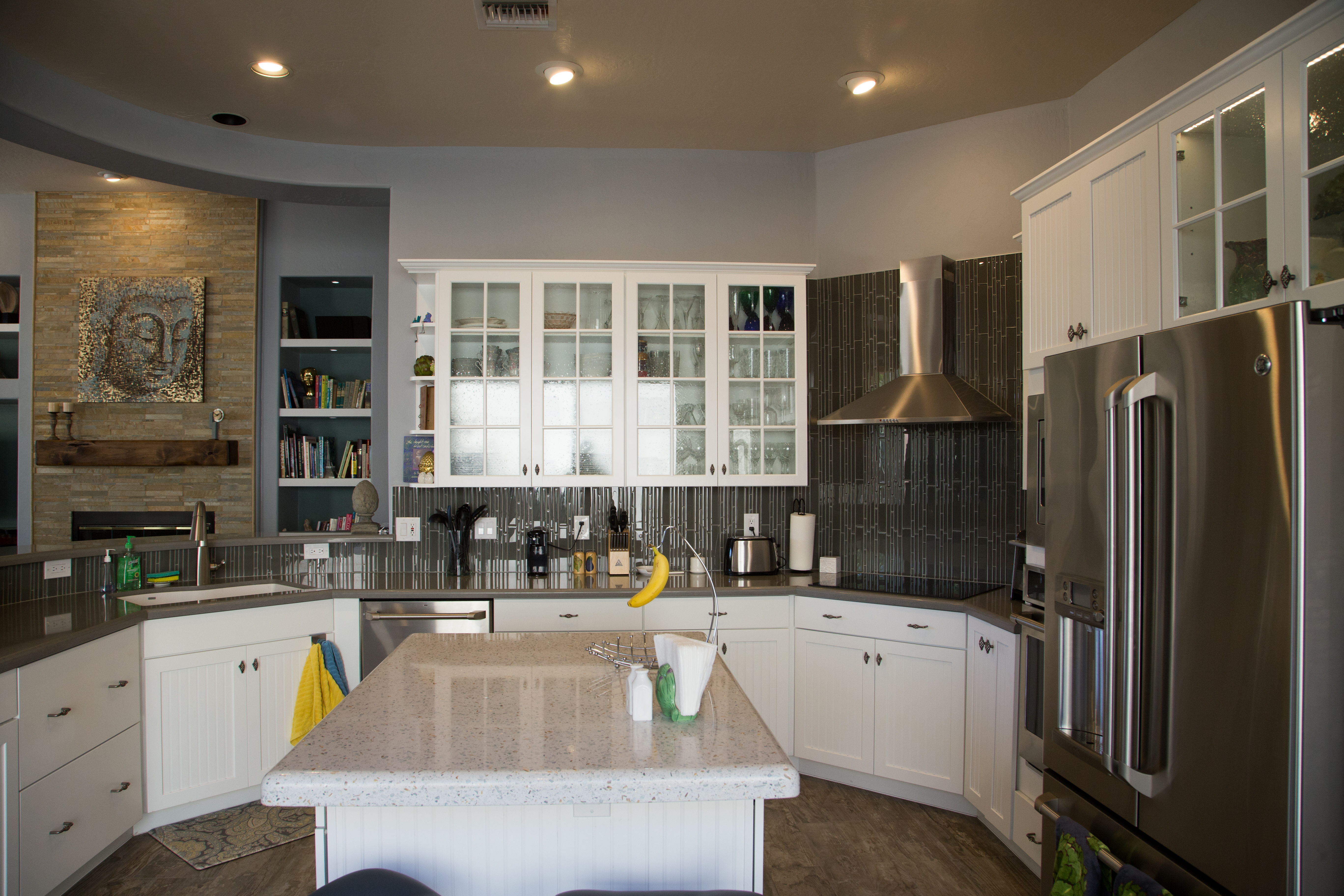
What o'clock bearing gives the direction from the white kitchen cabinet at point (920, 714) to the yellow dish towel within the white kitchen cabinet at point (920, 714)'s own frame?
The yellow dish towel is roughly at 1 o'clock from the white kitchen cabinet.

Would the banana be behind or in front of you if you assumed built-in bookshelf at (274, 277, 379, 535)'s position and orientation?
in front

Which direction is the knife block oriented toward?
toward the camera

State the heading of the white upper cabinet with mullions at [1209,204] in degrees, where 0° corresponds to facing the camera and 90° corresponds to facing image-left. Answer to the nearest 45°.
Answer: approximately 45°

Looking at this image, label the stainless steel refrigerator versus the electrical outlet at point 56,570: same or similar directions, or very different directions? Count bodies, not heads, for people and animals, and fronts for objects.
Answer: very different directions

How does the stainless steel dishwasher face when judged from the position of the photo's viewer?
facing the viewer

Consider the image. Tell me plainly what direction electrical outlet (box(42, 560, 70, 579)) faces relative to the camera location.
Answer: facing the viewer and to the right of the viewer

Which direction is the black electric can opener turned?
toward the camera

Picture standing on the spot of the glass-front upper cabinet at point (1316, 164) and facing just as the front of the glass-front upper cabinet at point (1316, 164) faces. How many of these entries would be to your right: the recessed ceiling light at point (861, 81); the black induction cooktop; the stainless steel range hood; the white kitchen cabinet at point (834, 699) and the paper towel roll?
5

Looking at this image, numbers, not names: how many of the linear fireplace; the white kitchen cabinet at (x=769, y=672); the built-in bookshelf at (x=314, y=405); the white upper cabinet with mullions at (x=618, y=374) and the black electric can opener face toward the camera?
5

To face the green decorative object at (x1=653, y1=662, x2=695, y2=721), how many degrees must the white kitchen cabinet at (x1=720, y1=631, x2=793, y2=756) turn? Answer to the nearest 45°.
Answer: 0° — it already faces it

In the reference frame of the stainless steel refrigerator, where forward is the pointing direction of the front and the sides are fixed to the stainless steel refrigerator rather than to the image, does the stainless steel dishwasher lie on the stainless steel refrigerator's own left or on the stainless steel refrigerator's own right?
on the stainless steel refrigerator's own right

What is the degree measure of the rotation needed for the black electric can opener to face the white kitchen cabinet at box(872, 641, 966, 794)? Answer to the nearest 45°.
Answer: approximately 45° to its left

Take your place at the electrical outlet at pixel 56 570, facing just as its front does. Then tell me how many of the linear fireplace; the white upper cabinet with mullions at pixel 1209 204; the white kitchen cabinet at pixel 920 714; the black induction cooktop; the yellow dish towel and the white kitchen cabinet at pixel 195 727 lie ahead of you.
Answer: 5

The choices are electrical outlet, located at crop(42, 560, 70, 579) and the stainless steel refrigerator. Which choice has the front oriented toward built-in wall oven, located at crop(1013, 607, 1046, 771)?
the electrical outlet

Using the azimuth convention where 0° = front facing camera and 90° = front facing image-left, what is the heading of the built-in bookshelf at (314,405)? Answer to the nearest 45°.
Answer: approximately 0°

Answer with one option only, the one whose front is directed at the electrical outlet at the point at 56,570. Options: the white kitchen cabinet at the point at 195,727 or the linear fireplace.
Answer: the linear fireplace

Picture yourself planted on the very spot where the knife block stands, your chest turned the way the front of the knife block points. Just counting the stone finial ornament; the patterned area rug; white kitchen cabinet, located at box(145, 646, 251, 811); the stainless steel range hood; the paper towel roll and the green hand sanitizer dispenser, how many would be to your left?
2
